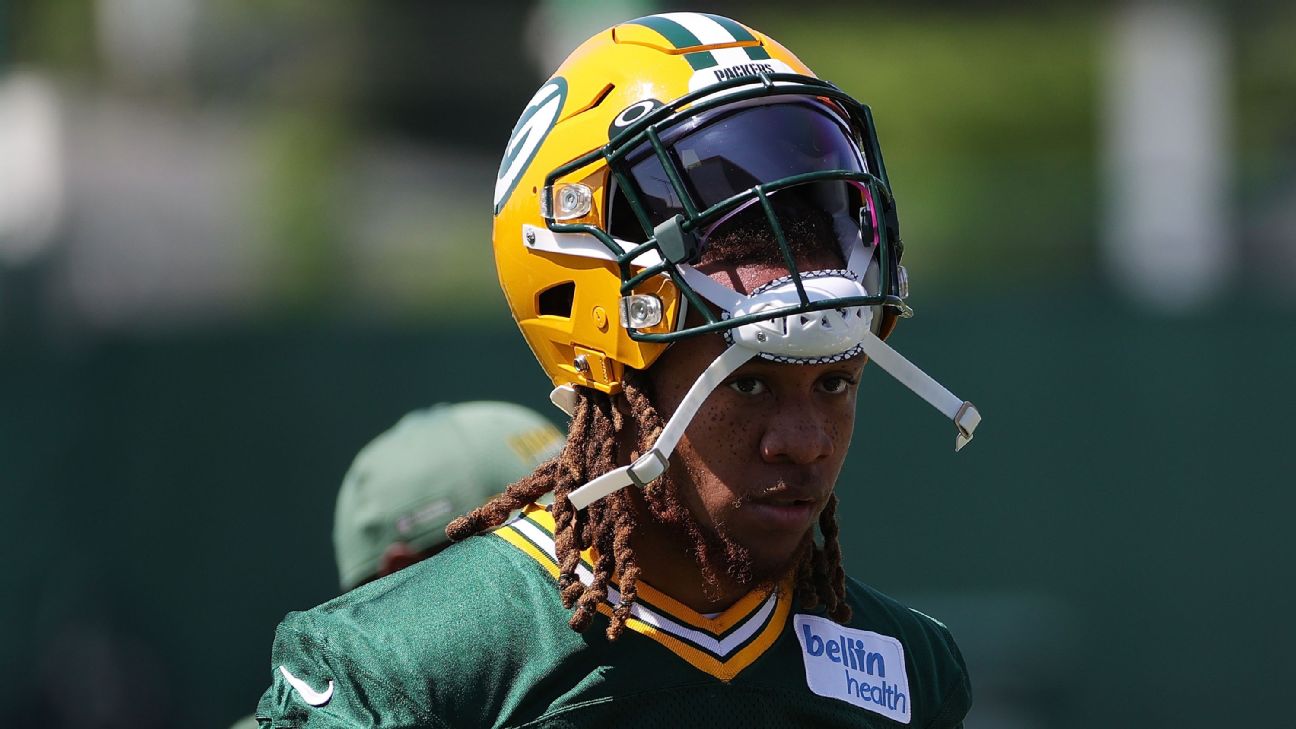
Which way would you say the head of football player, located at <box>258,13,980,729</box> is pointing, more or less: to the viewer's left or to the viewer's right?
to the viewer's right

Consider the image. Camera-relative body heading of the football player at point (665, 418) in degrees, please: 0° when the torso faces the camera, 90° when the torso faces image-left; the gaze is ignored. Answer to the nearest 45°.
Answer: approximately 315°

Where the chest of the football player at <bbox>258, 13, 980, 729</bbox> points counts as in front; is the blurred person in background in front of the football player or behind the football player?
behind
